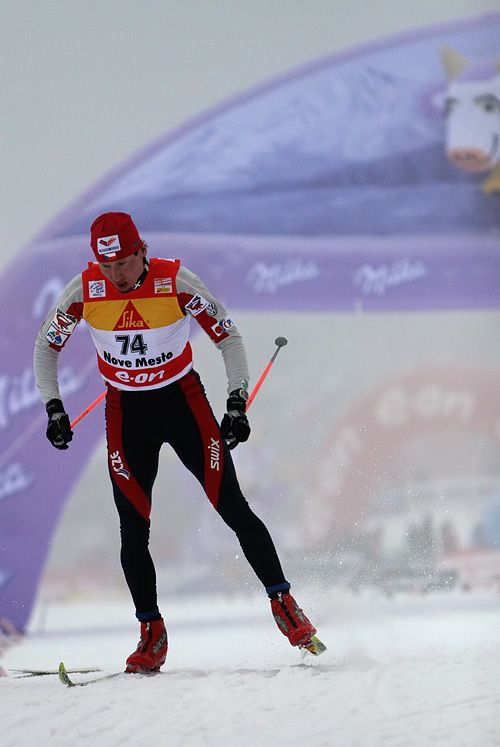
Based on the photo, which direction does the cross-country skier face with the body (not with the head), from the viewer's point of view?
toward the camera

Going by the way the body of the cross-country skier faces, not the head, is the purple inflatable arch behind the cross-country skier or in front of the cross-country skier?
behind

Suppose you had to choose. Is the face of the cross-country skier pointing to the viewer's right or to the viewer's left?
to the viewer's left
